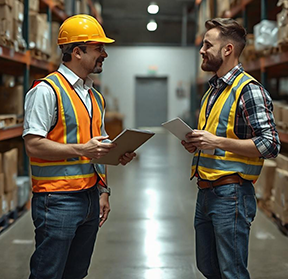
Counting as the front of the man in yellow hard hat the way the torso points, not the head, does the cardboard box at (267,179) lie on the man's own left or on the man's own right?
on the man's own left

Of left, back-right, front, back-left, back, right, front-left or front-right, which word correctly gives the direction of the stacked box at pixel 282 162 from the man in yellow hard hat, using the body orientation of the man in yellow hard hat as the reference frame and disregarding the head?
left

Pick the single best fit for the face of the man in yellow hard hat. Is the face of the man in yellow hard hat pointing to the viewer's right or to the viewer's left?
to the viewer's right

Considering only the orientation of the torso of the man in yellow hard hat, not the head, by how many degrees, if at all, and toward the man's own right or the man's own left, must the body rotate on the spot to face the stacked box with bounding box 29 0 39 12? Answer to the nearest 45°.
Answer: approximately 135° to the man's own left

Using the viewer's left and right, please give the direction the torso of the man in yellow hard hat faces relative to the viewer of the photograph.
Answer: facing the viewer and to the right of the viewer

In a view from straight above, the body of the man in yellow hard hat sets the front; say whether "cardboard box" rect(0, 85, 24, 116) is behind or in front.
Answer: behind

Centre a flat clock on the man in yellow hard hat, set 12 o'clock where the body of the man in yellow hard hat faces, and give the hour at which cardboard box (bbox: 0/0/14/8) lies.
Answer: The cardboard box is roughly at 7 o'clock from the man in yellow hard hat.

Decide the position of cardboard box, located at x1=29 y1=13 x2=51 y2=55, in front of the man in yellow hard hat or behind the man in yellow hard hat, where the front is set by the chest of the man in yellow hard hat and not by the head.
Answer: behind

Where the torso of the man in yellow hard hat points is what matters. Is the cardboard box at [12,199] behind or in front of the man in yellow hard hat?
behind
